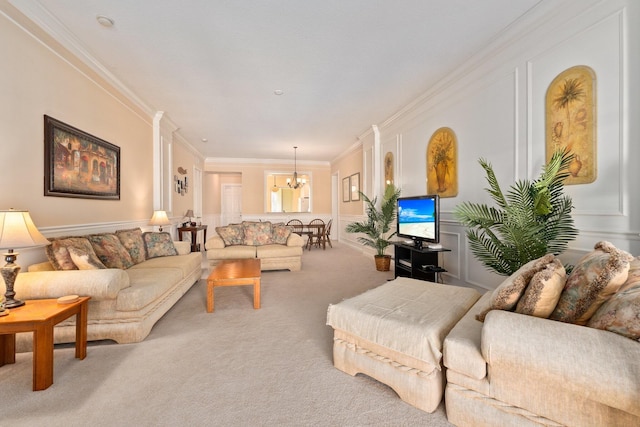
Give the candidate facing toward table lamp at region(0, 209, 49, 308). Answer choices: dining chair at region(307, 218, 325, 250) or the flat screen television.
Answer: the flat screen television

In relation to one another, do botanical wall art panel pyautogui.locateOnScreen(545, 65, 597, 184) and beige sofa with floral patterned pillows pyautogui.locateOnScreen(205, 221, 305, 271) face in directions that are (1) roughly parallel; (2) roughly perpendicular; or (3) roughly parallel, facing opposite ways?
roughly perpendicular

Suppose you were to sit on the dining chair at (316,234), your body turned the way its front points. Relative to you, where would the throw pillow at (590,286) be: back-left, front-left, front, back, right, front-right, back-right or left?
back

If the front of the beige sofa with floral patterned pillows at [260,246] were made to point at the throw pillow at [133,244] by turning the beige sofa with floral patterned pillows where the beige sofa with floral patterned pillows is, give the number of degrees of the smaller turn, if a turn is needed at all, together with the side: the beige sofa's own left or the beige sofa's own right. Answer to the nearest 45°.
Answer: approximately 45° to the beige sofa's own right

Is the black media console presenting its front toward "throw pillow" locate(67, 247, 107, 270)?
yes

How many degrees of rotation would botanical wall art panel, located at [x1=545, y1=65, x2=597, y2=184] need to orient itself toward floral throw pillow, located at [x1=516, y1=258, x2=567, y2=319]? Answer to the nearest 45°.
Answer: approximately 45° to its left
